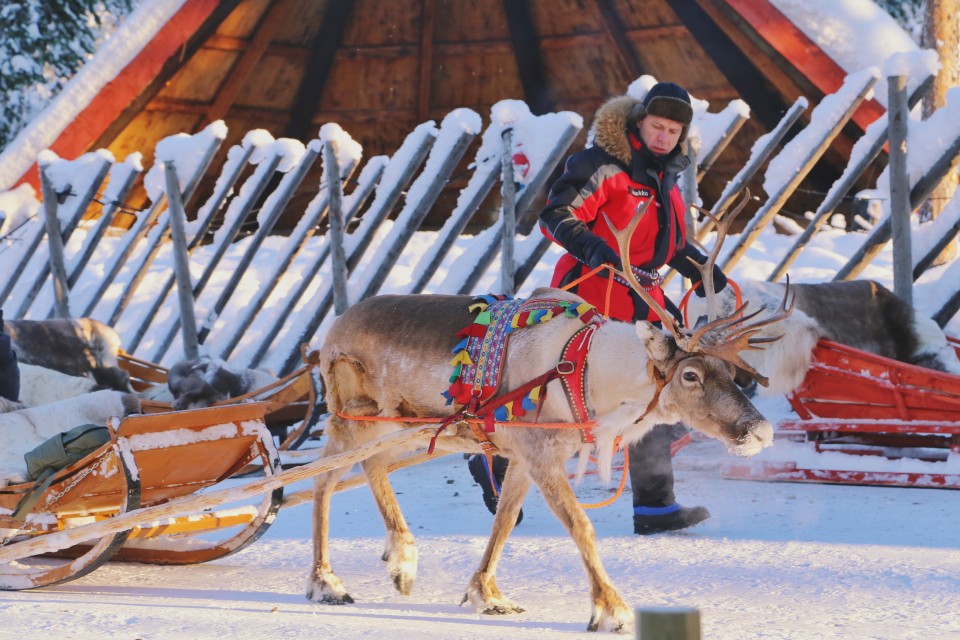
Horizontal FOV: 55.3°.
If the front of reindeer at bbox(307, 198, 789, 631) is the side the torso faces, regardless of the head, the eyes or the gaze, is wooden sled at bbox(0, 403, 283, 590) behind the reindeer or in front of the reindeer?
behind

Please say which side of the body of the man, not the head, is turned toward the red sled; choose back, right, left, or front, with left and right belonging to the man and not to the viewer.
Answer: left

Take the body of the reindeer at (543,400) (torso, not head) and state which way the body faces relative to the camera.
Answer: to the viewer's right

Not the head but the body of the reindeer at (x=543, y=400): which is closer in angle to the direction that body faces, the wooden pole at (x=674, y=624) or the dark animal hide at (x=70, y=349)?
the wooden pole
